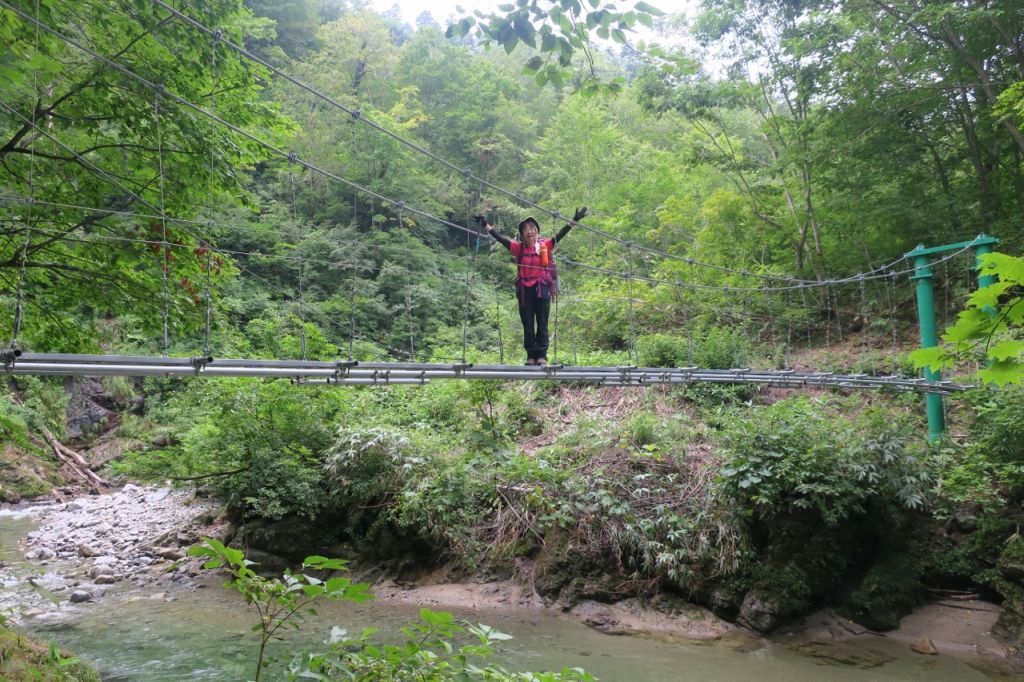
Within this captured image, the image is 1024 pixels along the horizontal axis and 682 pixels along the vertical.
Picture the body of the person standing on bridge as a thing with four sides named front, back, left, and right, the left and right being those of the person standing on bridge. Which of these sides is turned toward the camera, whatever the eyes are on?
front

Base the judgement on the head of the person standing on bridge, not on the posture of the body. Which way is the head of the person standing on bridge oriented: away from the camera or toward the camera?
toward the camera

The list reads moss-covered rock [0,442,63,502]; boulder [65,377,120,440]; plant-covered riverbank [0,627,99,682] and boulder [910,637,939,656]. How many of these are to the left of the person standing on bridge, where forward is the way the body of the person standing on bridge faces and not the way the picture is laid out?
1

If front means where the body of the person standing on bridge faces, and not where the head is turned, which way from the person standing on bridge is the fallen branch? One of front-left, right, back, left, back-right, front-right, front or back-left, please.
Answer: back-right

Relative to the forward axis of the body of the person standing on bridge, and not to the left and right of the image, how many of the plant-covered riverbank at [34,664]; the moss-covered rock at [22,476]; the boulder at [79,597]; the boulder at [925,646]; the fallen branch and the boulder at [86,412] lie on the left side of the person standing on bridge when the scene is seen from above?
1

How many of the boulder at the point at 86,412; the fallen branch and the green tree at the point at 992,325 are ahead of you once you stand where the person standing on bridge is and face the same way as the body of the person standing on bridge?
1

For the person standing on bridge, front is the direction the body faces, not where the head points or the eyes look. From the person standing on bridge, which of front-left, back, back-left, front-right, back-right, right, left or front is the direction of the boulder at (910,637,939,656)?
left

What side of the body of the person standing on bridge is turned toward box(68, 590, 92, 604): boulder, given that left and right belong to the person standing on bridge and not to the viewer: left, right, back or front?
right

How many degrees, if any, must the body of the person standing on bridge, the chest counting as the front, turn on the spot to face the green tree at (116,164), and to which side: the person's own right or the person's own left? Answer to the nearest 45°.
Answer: approximately 90° to the person's own right

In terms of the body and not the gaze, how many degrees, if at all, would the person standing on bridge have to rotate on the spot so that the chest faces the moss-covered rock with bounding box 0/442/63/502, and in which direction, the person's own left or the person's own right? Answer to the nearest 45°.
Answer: approximately 135° to the person's own right
